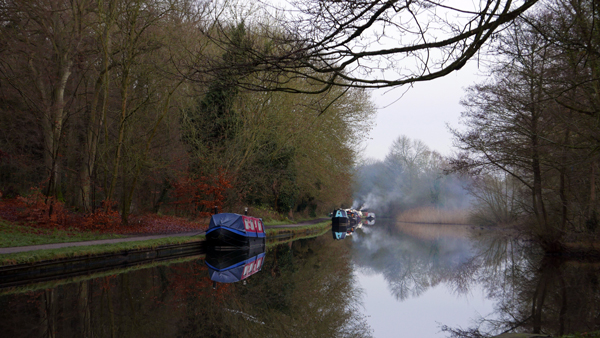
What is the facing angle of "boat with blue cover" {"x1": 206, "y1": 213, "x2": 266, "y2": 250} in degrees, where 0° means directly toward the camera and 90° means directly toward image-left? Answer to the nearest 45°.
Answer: approximately 45°
